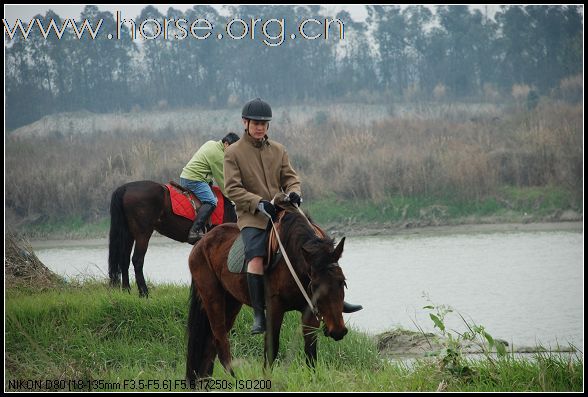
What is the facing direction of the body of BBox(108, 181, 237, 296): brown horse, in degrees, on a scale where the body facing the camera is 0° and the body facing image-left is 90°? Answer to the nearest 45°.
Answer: approximately 270°
